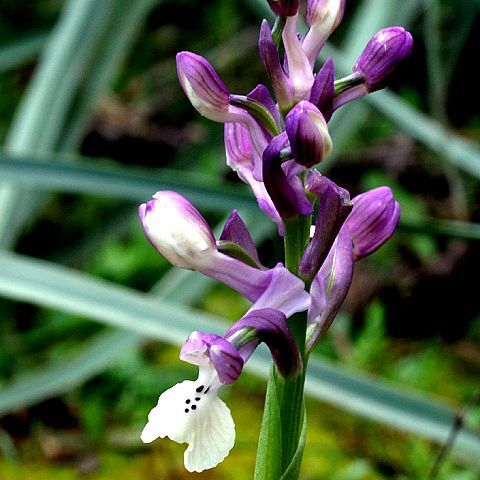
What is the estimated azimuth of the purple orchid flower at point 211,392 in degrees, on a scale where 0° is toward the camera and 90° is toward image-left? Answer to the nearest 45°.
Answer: approximately 45°

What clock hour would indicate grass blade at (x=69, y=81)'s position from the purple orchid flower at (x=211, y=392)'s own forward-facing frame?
The grass blade is roughly at 4 o'clock from the purple orchid flower.

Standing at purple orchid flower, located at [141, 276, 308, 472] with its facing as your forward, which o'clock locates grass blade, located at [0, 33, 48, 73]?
The grass blade is roughly at 4 o'clock from the purple orchid flower.
